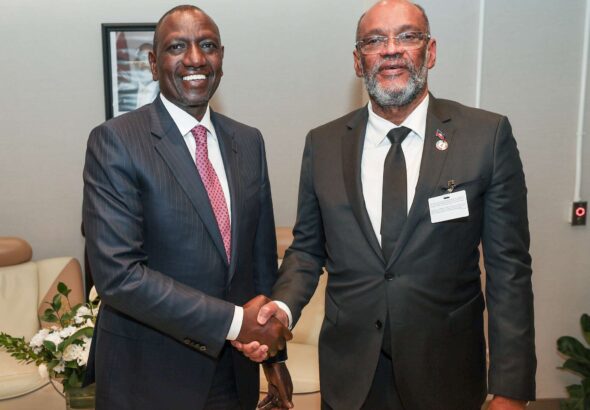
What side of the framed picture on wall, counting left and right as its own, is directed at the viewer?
front

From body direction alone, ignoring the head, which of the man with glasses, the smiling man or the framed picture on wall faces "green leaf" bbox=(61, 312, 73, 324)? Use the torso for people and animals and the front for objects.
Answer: the framed picture on wall

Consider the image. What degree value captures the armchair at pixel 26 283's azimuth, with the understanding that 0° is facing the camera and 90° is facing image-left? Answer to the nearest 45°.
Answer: approximately 315°

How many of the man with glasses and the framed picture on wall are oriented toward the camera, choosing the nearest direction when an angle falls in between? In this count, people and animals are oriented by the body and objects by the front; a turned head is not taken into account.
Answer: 2

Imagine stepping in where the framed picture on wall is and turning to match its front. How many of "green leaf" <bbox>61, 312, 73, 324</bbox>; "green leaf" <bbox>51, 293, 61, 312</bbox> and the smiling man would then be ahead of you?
3

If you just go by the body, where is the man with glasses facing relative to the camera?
toward the camera

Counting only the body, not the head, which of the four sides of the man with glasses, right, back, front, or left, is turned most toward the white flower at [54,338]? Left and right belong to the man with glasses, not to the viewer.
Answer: right

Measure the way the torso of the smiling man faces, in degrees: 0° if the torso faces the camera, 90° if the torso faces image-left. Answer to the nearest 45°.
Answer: approximately 315°

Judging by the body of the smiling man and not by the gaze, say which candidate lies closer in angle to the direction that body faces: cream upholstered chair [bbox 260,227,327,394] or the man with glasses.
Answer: the man with glasses

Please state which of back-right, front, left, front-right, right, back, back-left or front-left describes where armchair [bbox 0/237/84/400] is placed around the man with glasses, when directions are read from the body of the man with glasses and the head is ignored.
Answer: back-right
